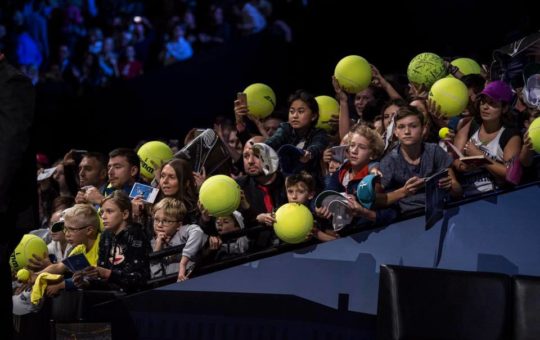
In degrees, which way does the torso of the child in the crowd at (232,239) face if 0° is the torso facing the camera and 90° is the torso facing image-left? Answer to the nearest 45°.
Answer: approximately 45°

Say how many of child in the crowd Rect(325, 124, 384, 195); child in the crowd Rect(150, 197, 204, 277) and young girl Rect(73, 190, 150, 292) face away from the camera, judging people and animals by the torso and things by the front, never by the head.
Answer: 0

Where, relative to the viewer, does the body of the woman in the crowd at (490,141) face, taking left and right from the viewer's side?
facing the viewer and to the left of the viewer

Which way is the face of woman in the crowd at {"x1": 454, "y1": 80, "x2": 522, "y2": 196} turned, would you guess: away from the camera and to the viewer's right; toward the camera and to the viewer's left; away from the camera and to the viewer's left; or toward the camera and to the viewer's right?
toward the camera and to the viewer's left

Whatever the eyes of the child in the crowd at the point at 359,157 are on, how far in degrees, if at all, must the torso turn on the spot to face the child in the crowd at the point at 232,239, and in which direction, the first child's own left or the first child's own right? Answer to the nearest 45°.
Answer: approximately 45° to the first child's own right

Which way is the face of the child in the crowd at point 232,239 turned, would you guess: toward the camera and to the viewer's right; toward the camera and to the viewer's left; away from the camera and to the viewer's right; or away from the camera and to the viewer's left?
toward the camera and to the viewer's left

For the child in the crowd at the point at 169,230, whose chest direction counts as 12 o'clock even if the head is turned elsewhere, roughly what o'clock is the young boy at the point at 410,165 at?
The young boy is roughly at 8 o'clock from the child in the crowd.

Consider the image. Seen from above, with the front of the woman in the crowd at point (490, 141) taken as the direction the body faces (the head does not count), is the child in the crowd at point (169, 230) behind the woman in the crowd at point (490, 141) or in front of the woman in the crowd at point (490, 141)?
in front

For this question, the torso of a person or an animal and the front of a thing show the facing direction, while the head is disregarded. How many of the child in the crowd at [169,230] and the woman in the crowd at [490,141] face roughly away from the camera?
0

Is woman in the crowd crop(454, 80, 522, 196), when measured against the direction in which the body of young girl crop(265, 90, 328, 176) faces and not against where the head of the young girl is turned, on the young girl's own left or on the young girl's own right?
on the young girl's own left

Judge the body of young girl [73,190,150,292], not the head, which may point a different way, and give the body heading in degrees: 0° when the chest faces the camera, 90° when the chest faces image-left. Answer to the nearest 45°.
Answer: approximately 45°

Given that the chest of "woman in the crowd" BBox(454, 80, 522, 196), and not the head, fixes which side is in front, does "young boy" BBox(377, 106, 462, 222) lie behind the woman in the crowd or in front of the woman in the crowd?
in front
